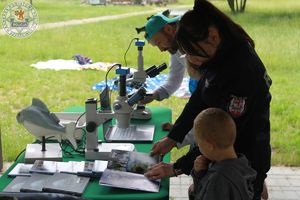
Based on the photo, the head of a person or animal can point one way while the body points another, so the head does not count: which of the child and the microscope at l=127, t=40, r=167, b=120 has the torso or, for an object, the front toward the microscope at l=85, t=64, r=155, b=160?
the child

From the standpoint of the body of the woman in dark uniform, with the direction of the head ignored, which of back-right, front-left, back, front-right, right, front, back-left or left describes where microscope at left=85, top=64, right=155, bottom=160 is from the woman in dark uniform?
front-right

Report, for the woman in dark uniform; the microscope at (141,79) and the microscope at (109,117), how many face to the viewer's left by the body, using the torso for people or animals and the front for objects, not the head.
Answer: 1

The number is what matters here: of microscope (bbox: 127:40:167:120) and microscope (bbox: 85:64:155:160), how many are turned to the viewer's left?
0

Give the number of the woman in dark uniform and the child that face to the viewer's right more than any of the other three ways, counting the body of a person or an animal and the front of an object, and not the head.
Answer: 0

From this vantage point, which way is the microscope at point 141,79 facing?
to the viewer's right

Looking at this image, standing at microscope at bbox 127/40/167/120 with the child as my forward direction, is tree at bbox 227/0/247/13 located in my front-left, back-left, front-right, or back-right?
back-left

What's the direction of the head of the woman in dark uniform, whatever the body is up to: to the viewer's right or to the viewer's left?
to the viewer's left

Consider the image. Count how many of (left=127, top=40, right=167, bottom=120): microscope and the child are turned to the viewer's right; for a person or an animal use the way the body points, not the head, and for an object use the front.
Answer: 1

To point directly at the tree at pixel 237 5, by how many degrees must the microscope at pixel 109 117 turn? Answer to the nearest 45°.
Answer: approximately 90° to its left

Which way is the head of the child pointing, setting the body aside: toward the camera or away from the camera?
away from the camera

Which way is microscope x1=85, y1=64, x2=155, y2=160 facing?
to the viewer's right

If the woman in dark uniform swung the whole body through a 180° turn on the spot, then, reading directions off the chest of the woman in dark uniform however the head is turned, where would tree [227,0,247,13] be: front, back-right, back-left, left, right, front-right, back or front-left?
left

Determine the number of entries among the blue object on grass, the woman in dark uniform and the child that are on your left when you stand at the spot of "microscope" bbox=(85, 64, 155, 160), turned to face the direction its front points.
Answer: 1

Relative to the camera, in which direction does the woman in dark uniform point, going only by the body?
to the viewer's left
